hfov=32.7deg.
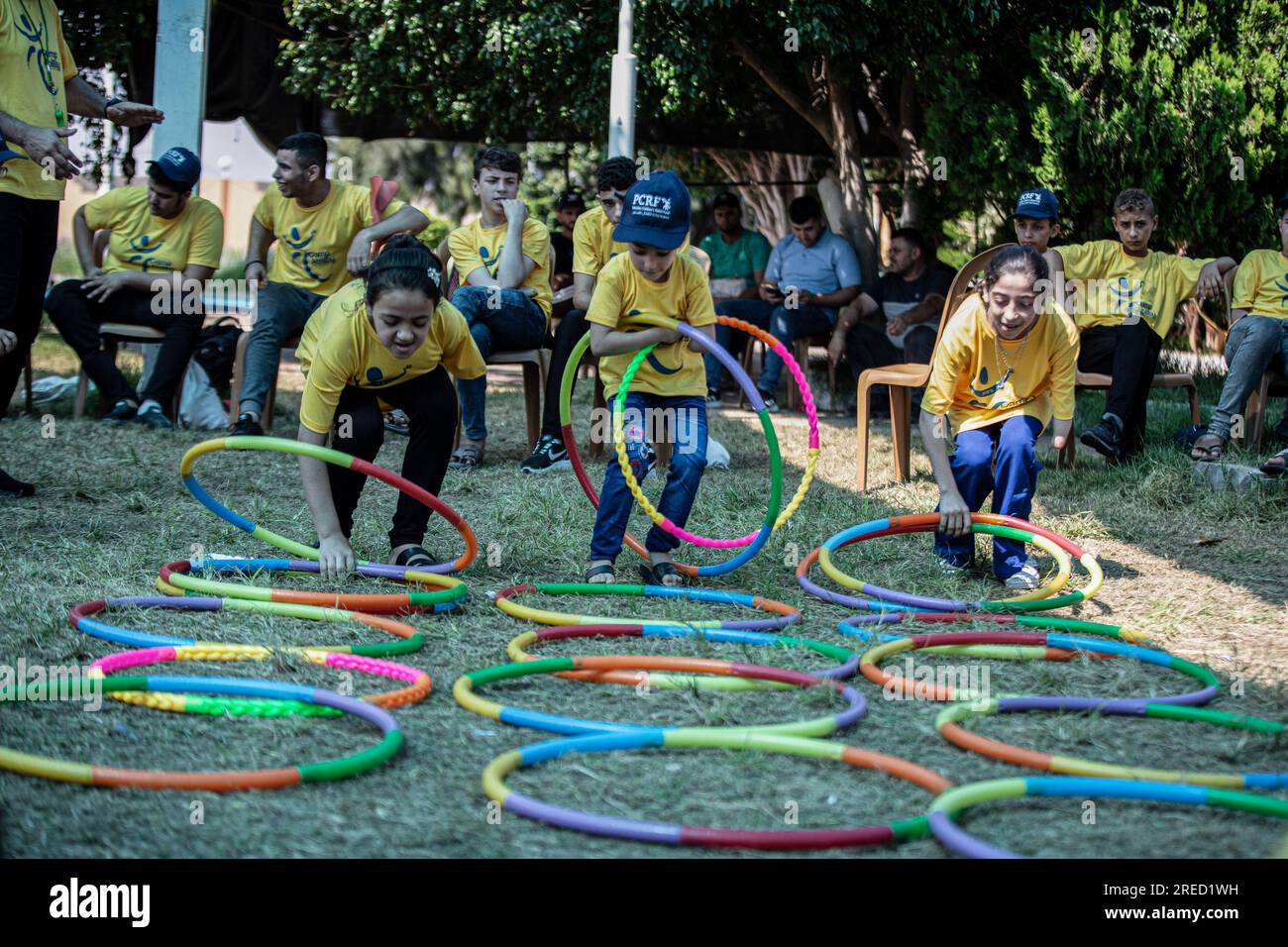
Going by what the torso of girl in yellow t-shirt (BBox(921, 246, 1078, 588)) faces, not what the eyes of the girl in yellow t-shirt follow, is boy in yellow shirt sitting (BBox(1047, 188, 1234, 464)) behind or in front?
behind

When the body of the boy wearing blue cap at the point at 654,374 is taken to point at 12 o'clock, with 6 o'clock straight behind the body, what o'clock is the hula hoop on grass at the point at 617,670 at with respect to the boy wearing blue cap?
The hula hoop on grass is roughly at 12 o'clock from the boy wearing blue cap.

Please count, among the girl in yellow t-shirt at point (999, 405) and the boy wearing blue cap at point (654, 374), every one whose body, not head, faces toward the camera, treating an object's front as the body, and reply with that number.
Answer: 2

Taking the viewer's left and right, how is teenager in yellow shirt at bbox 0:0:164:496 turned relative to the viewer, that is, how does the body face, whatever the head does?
facing the viewer and to the right of the viewer

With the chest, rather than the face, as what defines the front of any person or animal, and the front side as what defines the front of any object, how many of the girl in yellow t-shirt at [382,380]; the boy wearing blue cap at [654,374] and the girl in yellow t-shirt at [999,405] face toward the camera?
3

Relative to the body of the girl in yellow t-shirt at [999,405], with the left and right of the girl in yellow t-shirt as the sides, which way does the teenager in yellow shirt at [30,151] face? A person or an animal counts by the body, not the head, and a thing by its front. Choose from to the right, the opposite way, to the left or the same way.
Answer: to the left

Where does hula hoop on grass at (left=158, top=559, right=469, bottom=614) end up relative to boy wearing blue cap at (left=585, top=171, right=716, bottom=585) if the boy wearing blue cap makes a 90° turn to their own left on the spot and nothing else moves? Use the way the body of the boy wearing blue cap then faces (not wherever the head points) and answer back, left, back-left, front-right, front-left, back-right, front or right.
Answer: back-right

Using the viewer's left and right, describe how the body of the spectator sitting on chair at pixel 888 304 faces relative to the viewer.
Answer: facing the viewer and to the left of the viewer

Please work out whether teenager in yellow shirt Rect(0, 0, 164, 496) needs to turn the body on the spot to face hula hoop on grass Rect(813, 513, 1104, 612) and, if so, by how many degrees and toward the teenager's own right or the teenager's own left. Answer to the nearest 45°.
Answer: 0° — they already face it

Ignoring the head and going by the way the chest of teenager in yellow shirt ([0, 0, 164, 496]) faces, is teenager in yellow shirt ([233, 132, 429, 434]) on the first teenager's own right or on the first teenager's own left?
on the first teenager's own left

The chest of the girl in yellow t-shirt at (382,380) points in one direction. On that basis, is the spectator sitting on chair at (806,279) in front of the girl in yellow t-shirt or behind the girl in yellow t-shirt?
behind

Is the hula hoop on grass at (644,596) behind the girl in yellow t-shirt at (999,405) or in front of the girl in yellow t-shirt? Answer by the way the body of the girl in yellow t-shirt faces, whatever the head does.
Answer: in front
